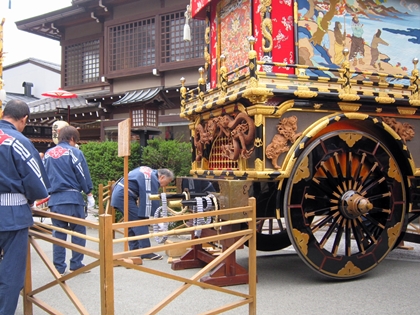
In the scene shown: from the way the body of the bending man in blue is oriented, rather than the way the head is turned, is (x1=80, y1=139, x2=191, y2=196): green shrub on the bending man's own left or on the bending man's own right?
on the bending man's own left

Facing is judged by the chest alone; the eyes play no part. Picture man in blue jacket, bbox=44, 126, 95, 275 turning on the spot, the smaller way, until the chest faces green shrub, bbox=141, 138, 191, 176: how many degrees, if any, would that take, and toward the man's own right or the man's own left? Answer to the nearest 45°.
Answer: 0° — they already face it

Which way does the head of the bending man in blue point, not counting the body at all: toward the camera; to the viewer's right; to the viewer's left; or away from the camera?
to the viewer's right

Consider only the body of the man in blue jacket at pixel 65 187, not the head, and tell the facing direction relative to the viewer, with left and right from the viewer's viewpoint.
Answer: facing away from the viewer and to the right of the viewer

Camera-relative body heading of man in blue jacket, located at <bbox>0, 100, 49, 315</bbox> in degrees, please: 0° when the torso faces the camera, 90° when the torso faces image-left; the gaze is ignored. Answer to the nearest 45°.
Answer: approximately 225°

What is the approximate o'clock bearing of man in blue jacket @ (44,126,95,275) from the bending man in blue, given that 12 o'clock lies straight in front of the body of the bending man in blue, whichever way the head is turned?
The man in blue jacket is roughly at 5 o'clock from the bending man in blue.

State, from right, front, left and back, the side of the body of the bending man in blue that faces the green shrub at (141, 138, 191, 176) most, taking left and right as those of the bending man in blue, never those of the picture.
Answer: left

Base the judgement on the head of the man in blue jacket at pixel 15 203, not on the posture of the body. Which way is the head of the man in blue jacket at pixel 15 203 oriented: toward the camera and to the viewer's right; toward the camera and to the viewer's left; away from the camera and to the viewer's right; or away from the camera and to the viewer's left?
away from the camera and to the viewer's right

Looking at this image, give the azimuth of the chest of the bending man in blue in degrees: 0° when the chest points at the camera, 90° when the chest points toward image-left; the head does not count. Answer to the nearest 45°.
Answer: approximately 270°
